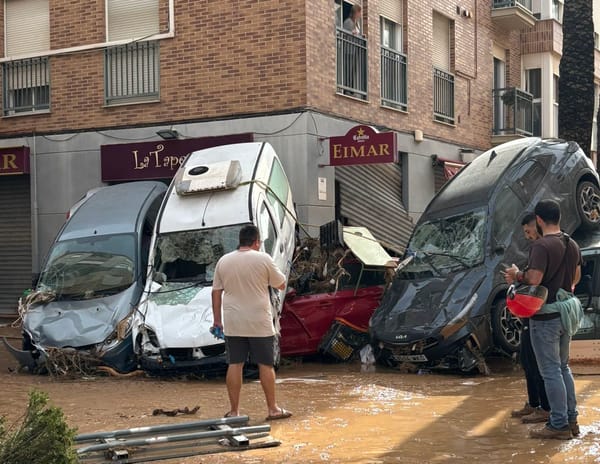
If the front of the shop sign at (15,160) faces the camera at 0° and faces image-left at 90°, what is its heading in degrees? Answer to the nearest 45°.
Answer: approximately 0°

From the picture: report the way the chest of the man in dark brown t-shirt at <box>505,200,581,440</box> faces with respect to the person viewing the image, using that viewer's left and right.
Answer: facing away from the viewer and to the left of the viewer

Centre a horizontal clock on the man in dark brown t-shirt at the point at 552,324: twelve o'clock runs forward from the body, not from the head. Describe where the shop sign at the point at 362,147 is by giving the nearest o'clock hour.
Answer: The shop sign is roughly at 1 o'clock from the man in dark brown t-shirt.

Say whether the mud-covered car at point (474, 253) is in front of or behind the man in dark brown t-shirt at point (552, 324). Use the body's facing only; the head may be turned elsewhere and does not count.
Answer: in front

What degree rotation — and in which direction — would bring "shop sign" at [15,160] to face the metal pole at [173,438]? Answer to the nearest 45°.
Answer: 0° — it already faces it

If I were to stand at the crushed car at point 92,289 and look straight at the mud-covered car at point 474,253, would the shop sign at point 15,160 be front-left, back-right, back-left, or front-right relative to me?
back-left

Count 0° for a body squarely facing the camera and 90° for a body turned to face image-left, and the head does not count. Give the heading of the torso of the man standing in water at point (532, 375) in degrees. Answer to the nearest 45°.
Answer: approximately 90°

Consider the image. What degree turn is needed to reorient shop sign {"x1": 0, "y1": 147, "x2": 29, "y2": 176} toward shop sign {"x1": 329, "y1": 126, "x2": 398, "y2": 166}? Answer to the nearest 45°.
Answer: approximately 45° to its left

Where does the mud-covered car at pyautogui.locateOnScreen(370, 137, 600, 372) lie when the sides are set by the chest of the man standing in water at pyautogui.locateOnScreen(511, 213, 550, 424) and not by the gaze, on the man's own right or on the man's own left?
on the man's own right

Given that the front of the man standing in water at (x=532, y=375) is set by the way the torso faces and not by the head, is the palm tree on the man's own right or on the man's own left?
on the man's own right

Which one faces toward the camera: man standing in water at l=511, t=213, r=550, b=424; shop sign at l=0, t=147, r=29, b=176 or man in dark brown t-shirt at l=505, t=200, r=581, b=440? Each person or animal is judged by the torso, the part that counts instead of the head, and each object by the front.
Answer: the shop sign

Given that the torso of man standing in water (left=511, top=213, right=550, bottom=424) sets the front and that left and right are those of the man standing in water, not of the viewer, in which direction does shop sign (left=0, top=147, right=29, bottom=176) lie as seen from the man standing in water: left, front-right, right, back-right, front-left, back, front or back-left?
front-right

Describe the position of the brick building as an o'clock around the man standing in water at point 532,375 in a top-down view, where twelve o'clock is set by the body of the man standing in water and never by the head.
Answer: The brick building is roughly at 2 o'clock from the man standing in water.

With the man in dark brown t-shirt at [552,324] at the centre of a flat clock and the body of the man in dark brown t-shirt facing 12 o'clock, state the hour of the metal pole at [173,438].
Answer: The metal pole is roughly at 10 o'clock from the man in dark brown t-shirt.

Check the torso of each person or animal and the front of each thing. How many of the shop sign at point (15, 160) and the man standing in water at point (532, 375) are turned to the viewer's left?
1

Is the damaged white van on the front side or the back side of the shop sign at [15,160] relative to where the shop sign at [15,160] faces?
on the front side
